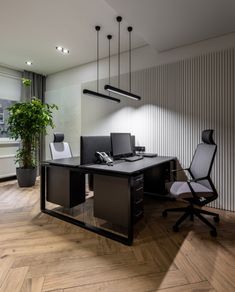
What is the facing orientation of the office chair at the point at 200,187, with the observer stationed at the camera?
facing the viewer and to the left of the viewer

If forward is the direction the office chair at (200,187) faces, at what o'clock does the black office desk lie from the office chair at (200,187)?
The black office desk is roughly at 1 o'clock from the office chair.

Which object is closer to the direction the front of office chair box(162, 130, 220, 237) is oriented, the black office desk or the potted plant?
the black office desk

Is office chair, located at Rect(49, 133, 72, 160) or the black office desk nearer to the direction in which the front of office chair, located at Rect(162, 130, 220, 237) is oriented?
the black office desk

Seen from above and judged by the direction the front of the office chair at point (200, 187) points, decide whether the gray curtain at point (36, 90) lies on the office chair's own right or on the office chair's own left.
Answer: on the office chair's own right

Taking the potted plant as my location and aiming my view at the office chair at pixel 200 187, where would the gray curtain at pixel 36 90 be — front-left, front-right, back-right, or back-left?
back-left

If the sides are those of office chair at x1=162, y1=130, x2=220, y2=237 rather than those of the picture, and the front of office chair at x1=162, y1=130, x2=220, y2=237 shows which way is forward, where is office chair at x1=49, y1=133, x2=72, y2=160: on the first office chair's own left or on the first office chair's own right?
on the first office chair's own right

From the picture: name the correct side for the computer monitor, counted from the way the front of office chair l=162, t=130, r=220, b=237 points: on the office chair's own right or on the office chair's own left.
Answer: on the office chair's own right

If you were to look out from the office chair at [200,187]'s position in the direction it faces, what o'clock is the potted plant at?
The potted plant is roughly at 2 o'clock from the office chair.

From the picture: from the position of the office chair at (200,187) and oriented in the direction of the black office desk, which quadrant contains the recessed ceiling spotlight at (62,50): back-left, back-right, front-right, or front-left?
front-right
